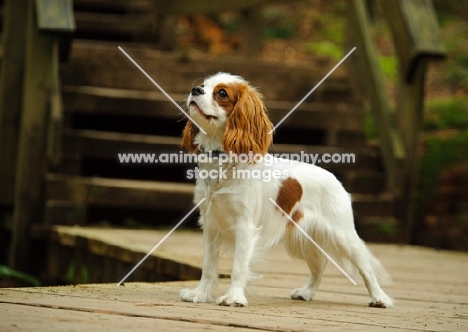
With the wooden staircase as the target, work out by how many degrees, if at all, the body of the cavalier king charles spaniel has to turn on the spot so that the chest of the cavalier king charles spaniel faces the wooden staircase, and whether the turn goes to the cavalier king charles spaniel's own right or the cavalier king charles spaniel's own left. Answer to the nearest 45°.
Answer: approximately 135° to the cavalier king charles spaniel's own right

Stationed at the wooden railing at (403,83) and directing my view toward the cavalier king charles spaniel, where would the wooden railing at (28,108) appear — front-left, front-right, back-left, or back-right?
front-right

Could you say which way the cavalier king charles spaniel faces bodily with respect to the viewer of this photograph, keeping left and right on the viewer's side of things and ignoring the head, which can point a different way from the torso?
facing the viewer and to the left of the viewer

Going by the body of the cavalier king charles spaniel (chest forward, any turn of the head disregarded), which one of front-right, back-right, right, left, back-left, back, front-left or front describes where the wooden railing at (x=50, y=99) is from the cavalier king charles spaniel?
right

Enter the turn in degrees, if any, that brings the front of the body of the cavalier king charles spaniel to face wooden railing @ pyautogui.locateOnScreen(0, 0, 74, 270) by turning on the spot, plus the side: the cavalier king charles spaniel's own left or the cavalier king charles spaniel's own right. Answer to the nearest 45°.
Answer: approximately 90° to the cavalier king charles spaniel's own right

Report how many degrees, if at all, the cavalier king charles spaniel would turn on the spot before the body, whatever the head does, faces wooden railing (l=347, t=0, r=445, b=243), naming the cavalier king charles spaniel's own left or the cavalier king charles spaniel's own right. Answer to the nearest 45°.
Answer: approximately 135° to the cavalier king charles spaniel's own right
